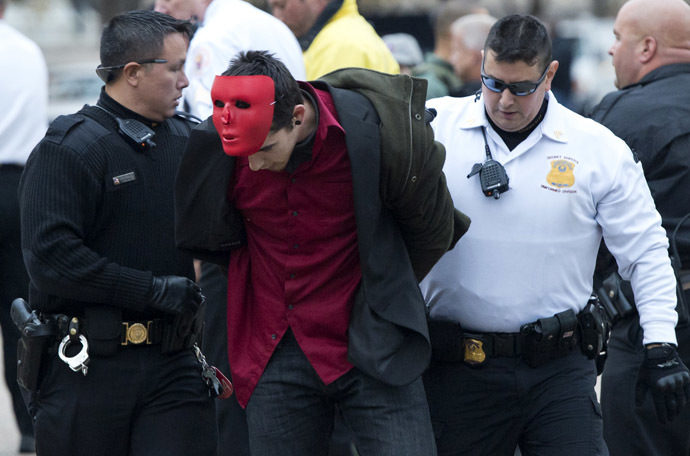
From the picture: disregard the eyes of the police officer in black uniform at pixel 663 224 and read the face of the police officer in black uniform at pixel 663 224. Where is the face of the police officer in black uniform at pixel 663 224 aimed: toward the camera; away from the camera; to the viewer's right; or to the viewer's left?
to the viewer's left

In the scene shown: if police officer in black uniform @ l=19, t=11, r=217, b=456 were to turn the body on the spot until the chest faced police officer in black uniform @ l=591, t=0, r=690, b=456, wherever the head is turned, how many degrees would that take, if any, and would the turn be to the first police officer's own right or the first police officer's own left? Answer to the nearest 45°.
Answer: approximately 45° to the first police officer's own left

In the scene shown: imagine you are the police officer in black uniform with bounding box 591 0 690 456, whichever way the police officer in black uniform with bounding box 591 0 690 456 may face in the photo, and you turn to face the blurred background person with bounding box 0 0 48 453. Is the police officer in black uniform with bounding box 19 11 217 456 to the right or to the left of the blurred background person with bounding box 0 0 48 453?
left

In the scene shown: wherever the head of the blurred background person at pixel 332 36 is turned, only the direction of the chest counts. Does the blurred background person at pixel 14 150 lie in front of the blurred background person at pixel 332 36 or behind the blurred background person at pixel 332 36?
in front

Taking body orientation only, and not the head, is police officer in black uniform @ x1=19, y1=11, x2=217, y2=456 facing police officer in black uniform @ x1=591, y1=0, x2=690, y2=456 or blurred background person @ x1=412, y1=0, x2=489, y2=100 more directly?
the police officer in black uniform

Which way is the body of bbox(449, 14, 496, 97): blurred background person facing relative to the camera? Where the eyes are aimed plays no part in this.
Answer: to the viewer's left

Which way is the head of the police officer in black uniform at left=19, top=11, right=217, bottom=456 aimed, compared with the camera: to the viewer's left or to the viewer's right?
to the viewer's right
